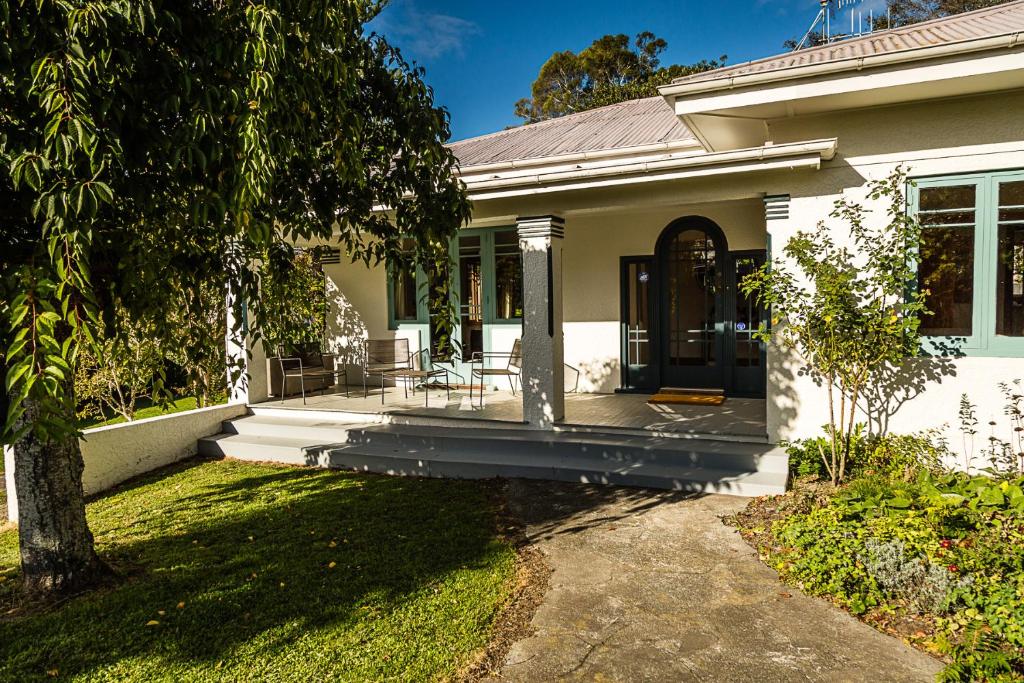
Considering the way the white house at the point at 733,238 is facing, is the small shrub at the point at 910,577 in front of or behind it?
in front

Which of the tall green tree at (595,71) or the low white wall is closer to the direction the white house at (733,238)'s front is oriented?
the low white wall

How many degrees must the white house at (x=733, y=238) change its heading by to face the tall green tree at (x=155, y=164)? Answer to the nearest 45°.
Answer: approximately 45° to its right

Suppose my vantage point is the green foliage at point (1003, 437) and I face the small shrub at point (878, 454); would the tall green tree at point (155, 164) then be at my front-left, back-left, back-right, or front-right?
front-left

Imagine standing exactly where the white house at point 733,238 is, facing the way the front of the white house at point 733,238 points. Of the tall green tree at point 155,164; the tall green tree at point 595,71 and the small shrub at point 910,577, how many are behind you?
1

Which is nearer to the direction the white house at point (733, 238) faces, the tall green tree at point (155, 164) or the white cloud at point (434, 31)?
the tall green tree

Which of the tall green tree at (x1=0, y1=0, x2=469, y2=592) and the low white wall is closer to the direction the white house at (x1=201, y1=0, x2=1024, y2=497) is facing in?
the tall green tree

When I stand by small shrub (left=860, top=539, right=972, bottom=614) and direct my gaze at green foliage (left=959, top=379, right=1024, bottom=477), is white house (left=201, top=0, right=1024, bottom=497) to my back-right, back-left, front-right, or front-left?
front-left

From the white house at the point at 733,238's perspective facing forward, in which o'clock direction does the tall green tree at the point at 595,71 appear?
The tall green tree is roughly at 6 o'clock from the white house.

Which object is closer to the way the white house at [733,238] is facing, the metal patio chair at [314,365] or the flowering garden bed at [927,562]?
the flowering garden bed

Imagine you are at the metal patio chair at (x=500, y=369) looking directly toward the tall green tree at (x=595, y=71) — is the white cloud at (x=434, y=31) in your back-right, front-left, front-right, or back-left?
front-left

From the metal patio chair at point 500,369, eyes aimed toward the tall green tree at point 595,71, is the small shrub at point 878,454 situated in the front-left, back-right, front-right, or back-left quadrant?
back-right

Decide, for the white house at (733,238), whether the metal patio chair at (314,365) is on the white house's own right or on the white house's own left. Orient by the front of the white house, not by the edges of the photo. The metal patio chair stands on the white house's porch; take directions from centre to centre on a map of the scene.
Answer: on the white house's own right

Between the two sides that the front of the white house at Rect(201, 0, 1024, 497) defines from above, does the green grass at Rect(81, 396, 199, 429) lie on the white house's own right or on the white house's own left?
on the white house's own right

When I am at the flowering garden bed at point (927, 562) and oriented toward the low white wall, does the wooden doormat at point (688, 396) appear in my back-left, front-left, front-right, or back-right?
front-right

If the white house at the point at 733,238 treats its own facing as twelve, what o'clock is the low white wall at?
The low white wall is roughly at 3 o'clock from the white house.

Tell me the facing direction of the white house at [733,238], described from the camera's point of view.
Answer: facing the viewer

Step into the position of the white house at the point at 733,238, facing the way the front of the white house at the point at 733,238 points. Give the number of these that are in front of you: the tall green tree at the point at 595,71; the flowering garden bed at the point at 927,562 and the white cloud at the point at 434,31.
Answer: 1

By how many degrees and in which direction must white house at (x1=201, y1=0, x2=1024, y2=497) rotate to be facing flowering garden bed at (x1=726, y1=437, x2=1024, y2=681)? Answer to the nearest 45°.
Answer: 0° — it already faces it
